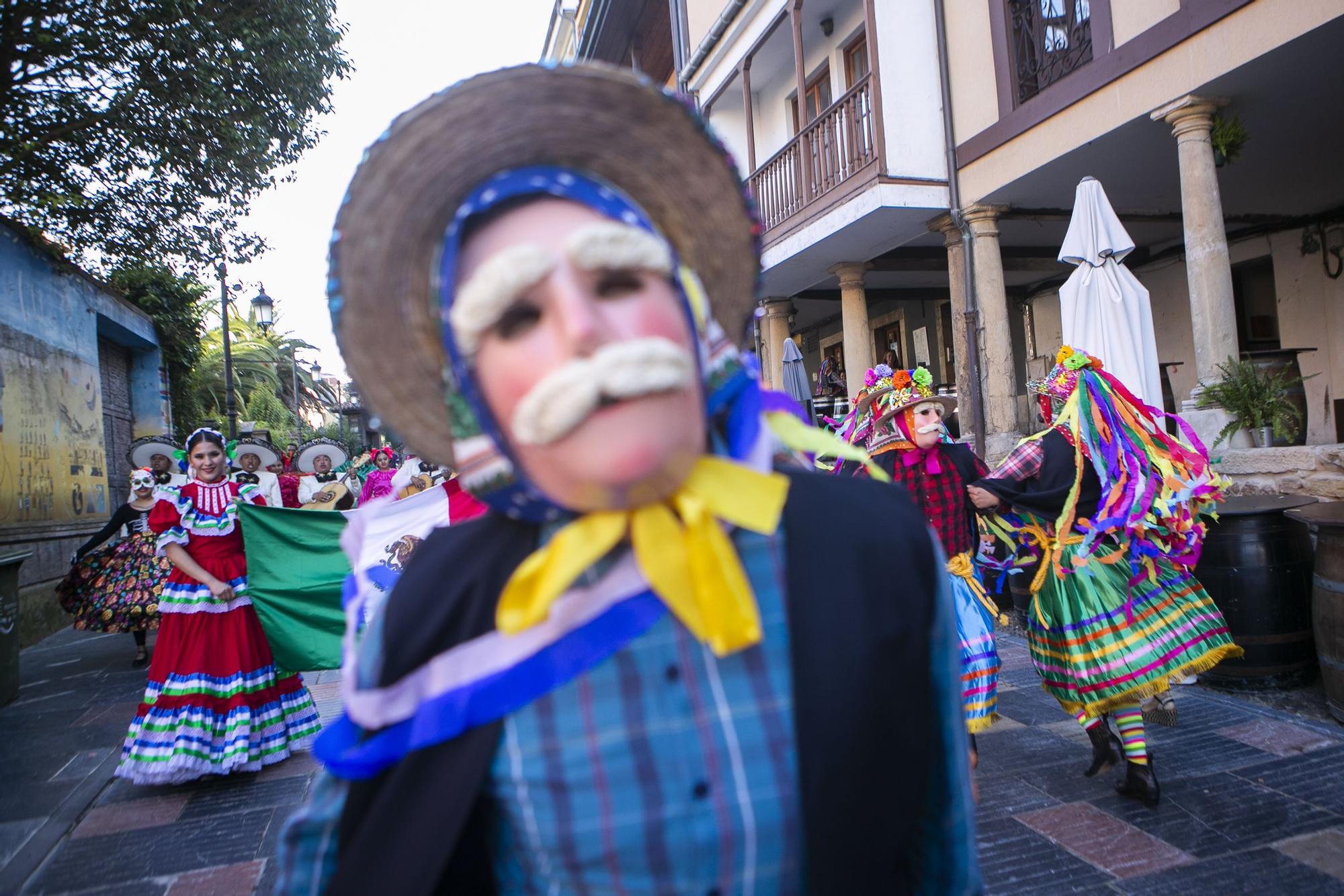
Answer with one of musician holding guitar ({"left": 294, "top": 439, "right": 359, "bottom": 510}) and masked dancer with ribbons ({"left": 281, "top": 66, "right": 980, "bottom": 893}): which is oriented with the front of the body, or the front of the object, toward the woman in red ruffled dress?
the musician holding guitar

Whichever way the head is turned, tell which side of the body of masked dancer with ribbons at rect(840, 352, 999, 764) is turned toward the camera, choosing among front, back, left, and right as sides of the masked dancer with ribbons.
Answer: front

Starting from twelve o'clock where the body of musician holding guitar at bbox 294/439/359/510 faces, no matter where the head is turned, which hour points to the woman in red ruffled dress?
The woman in red ruffled dress is roughly at 12 o'clock from the musician holding guitar.

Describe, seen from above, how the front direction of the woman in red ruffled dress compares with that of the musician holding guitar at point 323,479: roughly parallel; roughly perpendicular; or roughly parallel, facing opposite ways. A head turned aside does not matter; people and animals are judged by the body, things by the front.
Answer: roughly parallel

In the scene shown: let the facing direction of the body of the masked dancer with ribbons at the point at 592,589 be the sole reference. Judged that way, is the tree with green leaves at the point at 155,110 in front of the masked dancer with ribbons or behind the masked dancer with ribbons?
behind

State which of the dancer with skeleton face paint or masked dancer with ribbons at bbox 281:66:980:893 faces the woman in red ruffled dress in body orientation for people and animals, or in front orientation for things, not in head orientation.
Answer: the dancer with skeleton face paint

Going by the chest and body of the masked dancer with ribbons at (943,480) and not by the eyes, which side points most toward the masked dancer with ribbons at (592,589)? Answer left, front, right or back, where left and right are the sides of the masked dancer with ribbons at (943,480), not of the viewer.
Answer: front

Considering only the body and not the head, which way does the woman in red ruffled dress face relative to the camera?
toward the camera

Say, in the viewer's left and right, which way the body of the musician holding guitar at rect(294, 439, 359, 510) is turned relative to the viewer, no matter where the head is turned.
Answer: facing the viewer

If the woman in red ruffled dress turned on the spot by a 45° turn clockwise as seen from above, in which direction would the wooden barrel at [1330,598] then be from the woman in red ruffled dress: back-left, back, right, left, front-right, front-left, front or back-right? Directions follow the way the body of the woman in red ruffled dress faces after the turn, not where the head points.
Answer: left

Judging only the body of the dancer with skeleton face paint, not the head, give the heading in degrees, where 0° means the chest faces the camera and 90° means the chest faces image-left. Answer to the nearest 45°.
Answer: approximately 0°

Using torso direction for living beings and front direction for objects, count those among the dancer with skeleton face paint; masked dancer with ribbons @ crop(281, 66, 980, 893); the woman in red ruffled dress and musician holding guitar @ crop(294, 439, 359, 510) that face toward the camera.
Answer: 4

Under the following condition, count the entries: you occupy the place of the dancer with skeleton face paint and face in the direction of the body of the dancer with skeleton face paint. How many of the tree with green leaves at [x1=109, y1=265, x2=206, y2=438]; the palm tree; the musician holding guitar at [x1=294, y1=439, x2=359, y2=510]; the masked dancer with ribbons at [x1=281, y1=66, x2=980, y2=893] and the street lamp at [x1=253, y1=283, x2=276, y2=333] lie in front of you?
1

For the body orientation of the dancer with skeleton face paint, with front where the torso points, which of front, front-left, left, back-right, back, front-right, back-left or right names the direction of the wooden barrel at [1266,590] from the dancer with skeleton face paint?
front-left

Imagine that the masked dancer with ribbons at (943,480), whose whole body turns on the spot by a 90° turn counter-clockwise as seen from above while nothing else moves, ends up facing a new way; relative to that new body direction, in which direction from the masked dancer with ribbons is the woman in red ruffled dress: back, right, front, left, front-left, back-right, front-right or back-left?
back

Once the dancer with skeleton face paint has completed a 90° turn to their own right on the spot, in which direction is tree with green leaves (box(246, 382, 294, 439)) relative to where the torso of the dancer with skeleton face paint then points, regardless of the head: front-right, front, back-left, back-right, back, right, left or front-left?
right

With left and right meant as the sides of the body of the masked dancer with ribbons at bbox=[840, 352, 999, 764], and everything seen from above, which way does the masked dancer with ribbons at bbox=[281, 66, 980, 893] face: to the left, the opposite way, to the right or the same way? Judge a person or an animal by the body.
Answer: the same way
